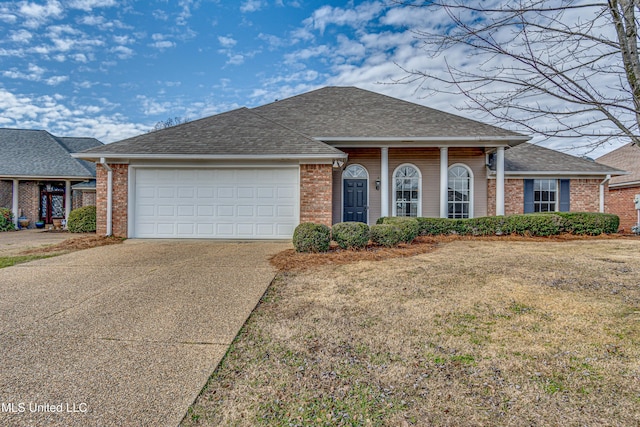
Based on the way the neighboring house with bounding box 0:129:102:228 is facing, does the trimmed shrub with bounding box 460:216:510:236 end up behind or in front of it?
in front

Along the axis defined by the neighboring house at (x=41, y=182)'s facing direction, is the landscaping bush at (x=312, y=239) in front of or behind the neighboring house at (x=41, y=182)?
in front

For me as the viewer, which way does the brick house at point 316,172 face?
facing the viewer

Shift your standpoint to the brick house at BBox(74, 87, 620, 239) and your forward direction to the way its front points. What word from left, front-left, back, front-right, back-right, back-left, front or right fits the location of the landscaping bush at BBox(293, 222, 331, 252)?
front

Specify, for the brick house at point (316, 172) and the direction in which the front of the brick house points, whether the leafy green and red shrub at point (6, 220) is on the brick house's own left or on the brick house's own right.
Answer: on the brick house's own right

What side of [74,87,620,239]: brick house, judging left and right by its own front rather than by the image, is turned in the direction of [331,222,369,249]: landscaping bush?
front

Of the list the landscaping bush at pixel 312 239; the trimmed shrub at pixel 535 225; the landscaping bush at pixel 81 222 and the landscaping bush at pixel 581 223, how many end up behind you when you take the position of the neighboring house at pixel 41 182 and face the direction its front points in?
0

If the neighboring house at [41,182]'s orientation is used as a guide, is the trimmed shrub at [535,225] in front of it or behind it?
in front

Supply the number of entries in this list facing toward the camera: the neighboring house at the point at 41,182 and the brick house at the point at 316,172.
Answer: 2

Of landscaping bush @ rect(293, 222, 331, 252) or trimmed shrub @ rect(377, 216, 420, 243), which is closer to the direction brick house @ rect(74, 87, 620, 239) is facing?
the landscaping bush

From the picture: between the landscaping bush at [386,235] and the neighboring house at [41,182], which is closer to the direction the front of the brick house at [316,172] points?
the landscaping bush

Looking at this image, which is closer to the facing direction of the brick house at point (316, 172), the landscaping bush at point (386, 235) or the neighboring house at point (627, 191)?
the landscaping bush

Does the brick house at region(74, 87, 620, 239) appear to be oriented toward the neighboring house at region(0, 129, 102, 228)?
no

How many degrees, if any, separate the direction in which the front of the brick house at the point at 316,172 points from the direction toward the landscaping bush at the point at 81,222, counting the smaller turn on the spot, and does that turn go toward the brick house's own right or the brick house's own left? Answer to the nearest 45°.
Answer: approximately 90° to the brick house's own right

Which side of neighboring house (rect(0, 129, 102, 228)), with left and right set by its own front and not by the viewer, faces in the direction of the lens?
front

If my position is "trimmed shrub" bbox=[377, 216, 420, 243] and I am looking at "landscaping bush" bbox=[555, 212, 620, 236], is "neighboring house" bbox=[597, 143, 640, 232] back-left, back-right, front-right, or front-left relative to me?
front-left
